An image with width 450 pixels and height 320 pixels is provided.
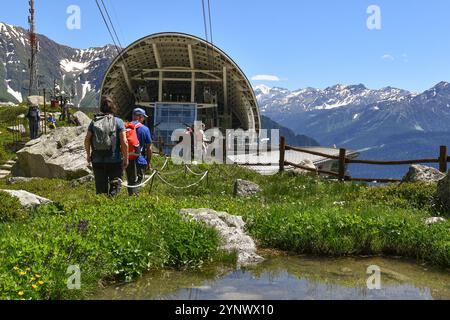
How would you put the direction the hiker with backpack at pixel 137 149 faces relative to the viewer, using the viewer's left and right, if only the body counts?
facing away from the viewer and to the right of the viewer

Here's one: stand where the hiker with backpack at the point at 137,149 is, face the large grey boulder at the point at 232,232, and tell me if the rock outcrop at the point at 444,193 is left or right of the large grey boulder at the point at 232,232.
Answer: left

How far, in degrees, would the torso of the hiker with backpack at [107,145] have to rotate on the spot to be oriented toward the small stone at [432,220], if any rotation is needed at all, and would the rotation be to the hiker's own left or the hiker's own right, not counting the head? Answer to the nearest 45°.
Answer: approximately 90° to the hiker's own right

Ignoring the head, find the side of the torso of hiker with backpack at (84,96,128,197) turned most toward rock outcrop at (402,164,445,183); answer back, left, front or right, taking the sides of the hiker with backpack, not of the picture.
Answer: right

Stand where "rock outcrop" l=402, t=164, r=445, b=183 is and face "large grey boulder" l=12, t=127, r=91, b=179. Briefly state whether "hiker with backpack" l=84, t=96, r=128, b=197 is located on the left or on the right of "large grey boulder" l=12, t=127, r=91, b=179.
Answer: left

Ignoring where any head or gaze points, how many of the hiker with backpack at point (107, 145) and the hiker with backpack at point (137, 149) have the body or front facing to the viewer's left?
0

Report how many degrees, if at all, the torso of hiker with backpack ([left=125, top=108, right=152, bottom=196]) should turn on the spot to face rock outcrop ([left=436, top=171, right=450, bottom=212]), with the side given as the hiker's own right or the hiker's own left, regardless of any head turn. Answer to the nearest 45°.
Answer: approximately 45° to the hiker's own right

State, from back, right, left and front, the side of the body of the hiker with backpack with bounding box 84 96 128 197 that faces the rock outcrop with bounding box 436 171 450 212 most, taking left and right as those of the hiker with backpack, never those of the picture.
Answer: right

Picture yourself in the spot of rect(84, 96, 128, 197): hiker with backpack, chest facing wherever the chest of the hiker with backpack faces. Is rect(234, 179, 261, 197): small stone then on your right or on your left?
on your right

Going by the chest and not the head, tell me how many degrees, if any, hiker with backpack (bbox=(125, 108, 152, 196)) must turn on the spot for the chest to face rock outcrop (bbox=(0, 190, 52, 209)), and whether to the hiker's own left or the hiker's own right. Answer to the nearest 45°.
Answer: approximately 135° to the hiker's own left

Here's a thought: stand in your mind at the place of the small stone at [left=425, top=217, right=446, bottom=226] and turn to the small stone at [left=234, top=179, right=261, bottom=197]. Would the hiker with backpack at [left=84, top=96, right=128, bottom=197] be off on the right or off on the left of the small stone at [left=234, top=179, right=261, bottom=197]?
left

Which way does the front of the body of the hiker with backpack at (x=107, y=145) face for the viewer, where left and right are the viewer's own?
facing away from the viewer

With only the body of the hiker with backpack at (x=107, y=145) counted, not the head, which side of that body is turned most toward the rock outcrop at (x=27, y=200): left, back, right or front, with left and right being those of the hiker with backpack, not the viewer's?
left

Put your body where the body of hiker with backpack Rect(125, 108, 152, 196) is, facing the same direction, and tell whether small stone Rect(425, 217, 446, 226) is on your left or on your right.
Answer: on your right
